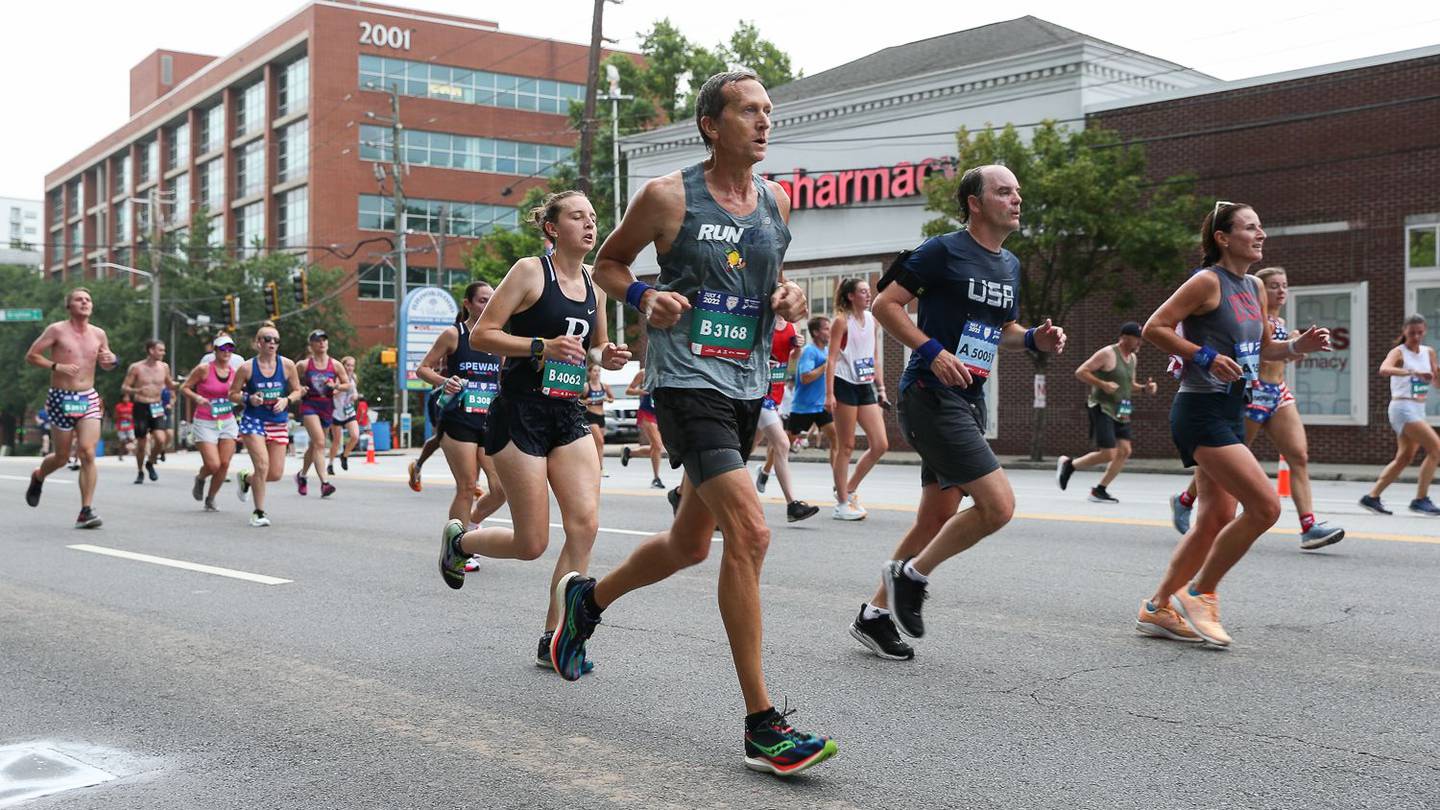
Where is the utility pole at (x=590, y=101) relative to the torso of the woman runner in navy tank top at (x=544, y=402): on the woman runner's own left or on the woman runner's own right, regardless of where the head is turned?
on the woman runner's own left

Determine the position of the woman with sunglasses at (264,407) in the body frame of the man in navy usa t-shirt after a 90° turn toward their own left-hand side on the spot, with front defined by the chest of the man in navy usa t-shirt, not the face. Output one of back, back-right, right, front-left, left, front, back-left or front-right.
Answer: left

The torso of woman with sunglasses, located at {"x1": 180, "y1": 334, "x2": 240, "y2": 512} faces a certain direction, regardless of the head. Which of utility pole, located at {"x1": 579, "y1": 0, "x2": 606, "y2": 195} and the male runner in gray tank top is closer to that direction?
the male runner in gray tank top

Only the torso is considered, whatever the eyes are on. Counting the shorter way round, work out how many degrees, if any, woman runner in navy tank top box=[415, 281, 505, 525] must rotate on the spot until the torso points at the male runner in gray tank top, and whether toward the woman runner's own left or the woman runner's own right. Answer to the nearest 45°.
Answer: approximately 45° to the woman runner's own right

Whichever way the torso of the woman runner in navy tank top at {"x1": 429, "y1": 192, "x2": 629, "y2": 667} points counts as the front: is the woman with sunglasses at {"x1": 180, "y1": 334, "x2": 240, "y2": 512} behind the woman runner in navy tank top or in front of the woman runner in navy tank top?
behind

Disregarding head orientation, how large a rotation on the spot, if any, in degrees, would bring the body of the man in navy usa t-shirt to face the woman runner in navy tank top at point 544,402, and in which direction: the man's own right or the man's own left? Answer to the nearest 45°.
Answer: approximately 135° to the man's own right

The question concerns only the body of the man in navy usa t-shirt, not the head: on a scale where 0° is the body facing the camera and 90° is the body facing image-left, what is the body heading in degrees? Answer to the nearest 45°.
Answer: approximately 315°

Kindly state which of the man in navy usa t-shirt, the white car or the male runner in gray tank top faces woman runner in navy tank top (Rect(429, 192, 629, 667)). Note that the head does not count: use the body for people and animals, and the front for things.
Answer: the white car

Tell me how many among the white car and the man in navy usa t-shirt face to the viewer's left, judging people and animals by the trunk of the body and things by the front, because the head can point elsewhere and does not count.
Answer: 0

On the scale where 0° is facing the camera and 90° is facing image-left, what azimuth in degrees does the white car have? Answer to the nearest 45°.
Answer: approximately 0°

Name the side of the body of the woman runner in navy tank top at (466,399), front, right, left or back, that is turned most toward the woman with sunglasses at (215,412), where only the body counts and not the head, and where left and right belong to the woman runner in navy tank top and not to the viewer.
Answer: back

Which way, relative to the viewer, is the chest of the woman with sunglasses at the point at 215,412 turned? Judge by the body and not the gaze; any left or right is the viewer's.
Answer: facing the viewer and to the right of the viewer
